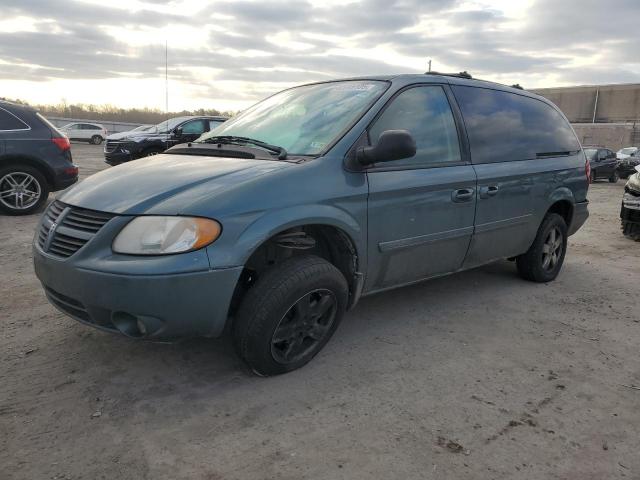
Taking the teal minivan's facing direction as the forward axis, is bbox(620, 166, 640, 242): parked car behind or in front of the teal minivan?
behind

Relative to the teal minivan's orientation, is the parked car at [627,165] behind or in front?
behind

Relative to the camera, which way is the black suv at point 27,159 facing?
to the viewer's left

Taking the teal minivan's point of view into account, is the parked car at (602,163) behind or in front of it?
behind

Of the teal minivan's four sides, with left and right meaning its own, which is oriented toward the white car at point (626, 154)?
back

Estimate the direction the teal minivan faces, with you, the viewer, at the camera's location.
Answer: facing the viewer and to the left of the viewer

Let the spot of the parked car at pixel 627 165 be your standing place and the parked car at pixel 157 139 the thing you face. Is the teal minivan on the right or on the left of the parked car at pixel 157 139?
left

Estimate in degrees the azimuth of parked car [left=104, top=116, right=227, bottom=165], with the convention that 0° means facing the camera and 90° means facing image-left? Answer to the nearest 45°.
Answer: approximately 45°

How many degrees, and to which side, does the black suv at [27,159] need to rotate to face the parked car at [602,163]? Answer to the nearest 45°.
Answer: approximately 180°
